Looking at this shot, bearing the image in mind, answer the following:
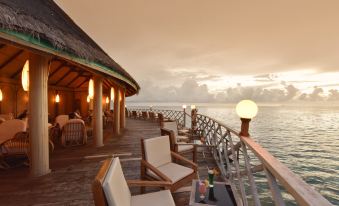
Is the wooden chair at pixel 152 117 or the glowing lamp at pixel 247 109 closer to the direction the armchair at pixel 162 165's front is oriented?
the glowing lamp

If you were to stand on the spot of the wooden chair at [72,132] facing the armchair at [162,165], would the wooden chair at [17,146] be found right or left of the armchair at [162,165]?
right

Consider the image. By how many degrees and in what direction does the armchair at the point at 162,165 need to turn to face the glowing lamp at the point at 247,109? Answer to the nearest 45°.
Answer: approximately 45° to its left

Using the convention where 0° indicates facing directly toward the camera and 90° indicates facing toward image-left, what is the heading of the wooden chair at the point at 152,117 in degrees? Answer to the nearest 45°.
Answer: approximately 315°

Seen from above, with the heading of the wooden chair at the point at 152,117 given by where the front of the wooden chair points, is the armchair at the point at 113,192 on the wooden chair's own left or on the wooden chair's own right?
on the wooden chair's own right
